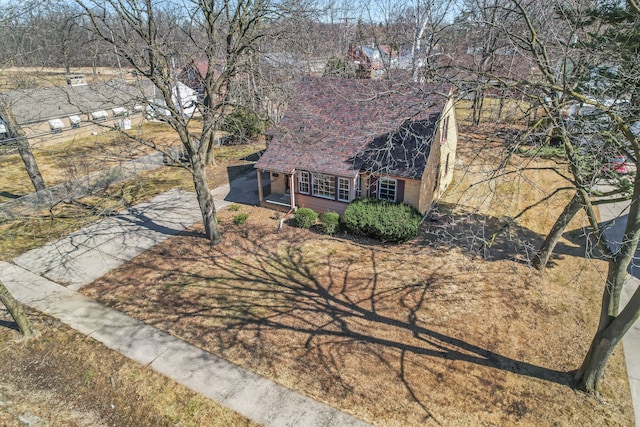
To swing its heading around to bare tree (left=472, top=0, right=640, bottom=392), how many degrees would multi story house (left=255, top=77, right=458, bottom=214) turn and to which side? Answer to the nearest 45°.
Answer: approximately 45° to its left

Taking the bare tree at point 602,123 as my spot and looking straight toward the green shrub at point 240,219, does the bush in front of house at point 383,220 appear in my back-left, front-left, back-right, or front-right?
front-right

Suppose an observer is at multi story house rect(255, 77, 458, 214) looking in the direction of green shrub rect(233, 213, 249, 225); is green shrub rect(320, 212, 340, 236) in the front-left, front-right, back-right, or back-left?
front-left

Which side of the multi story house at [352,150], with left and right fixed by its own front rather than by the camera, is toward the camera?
front

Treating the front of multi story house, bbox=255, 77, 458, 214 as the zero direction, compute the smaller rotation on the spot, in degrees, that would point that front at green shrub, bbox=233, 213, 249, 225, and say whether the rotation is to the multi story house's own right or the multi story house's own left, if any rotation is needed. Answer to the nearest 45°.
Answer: approximately 90° to the multi story house's own right

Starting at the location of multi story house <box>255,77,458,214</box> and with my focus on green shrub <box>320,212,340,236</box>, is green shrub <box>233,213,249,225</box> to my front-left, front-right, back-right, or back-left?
front-right

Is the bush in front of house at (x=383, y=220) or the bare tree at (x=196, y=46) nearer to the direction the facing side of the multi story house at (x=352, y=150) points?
the bush in front of house

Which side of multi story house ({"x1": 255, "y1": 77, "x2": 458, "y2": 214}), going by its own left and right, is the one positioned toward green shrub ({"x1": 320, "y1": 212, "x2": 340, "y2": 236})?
front

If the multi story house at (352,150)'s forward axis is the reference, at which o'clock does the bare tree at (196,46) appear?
The bare tree is roughly at 2 o'clock from the multi story house.
